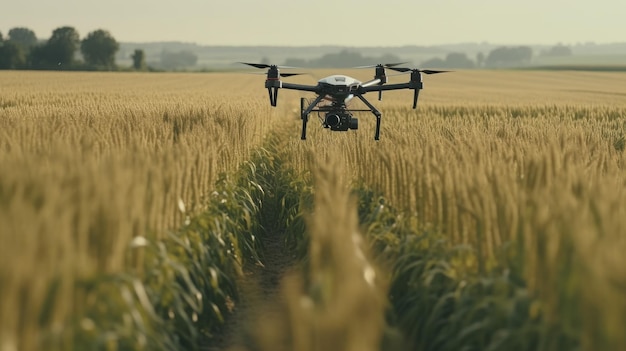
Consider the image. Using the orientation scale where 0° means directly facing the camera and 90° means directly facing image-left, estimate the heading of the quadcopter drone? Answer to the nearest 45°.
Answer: approximately 0°
